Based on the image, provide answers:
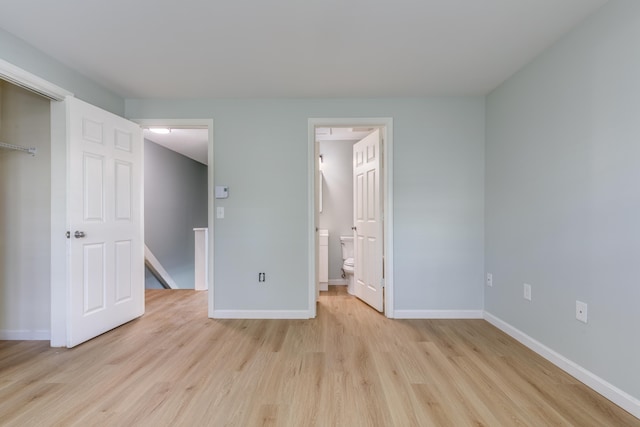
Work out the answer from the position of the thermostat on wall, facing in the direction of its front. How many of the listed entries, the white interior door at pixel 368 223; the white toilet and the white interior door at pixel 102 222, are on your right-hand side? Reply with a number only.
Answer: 1

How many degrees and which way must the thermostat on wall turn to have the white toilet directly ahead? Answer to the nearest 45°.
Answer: approximately 90° to its left

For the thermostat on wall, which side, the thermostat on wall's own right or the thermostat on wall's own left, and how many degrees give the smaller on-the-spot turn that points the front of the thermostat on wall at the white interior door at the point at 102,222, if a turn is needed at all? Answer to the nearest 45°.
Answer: approximately 90° to the thermostat on wall's own right

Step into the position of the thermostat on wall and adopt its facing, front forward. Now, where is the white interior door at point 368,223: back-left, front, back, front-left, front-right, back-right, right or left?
left

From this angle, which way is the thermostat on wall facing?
toward the camera
